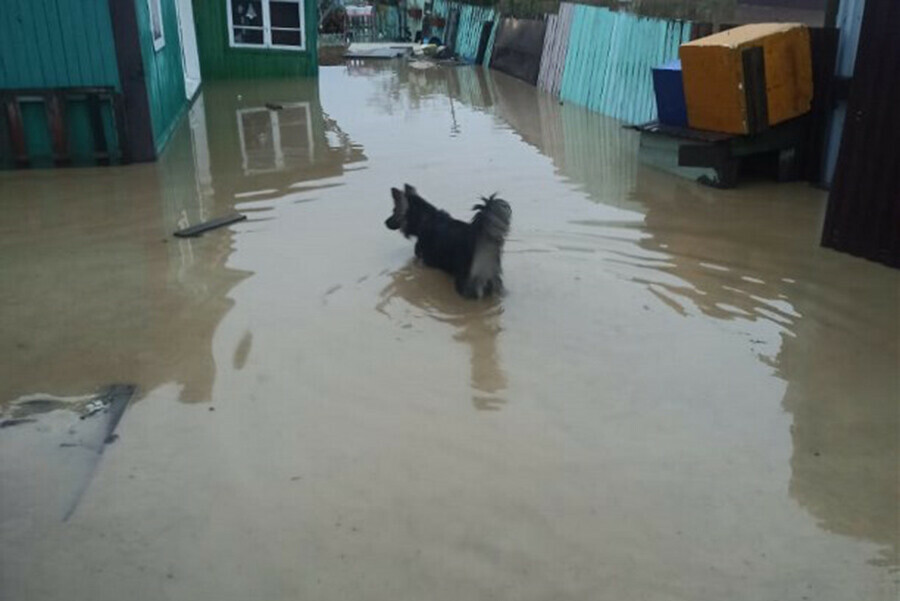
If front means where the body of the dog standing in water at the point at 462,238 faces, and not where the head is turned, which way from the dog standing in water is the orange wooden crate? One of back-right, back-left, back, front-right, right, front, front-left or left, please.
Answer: right

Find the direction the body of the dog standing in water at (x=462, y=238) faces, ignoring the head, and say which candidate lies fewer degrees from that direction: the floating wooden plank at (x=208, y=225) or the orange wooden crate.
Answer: the floating wooden plank

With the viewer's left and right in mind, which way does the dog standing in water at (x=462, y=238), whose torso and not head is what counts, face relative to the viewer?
facing away from the viewer and to the left of the viewer

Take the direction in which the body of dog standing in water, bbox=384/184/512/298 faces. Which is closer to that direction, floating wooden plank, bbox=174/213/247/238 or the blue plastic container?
the floating wooden plank

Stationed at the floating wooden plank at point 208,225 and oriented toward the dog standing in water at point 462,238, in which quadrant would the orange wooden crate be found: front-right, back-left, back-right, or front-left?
front-left

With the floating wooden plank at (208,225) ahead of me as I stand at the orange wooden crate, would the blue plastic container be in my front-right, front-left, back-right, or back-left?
front-right

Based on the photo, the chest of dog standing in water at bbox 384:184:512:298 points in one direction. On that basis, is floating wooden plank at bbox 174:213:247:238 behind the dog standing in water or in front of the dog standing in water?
in front

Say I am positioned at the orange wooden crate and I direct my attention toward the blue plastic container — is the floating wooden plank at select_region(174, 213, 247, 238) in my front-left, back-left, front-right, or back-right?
front-left

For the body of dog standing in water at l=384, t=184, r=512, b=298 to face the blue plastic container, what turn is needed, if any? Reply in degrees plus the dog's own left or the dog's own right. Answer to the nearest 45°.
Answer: approximately 90° to the dog's own right
